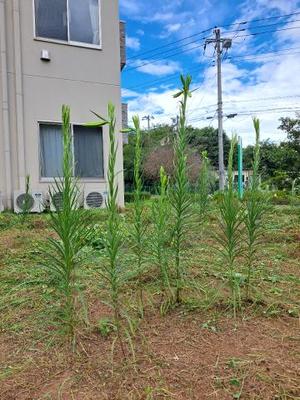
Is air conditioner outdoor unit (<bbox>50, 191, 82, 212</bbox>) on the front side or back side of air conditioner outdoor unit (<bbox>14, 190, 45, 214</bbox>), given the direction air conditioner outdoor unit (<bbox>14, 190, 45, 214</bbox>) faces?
on the front side

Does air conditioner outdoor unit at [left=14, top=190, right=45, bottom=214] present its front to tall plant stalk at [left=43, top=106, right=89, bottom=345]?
yes

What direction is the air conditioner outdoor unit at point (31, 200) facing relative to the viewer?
toward the camera

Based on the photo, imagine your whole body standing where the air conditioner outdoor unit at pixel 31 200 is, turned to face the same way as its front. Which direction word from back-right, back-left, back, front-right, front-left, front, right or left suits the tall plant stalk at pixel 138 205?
front

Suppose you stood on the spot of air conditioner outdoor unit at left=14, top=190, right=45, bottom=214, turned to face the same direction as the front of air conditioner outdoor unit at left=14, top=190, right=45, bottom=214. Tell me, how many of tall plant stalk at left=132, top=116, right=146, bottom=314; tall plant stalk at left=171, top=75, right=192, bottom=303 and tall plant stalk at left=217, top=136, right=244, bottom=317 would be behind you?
0

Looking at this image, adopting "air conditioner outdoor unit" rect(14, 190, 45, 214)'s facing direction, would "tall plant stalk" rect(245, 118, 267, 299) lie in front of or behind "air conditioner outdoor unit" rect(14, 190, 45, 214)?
in front

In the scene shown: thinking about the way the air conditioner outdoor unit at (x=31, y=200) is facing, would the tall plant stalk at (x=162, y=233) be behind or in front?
in front

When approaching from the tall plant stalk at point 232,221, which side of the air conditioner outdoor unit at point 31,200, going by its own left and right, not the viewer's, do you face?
front

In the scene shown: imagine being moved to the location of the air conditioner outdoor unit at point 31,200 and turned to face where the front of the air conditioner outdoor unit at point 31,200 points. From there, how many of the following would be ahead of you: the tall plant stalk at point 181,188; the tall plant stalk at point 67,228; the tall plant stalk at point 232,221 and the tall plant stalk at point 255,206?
4

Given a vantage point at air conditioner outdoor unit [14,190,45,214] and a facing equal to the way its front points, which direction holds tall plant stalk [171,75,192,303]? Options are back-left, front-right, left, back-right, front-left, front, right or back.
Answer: front

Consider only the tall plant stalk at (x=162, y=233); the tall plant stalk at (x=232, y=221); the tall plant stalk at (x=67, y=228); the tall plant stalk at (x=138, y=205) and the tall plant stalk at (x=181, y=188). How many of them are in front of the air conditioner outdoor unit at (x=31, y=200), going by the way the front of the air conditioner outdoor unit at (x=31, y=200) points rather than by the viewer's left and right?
5
